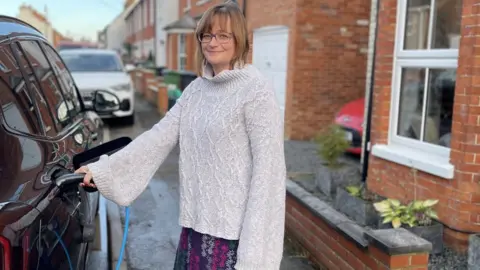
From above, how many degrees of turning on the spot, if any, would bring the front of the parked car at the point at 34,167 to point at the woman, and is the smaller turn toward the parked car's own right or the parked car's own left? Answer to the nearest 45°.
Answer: approximately 90° to the parked car's own right

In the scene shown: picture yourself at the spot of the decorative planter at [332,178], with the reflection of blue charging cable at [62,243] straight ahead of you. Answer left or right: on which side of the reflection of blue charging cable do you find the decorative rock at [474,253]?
left

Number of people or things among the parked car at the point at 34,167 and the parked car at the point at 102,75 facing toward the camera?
1

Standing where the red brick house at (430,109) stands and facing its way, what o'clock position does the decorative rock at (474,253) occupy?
The decorative rock is roughly at 10 o'clock from the red brick house.

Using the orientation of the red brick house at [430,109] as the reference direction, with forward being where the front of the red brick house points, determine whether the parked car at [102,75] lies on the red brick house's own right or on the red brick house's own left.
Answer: on the red brick house's own right

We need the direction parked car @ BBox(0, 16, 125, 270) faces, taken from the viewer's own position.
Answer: facing away from the viewer and to the right of the viewer

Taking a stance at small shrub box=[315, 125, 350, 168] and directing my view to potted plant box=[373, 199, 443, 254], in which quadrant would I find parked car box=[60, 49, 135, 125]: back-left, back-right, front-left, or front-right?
back-right

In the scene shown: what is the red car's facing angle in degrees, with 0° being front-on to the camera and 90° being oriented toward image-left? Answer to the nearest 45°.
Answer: approximately 45°
